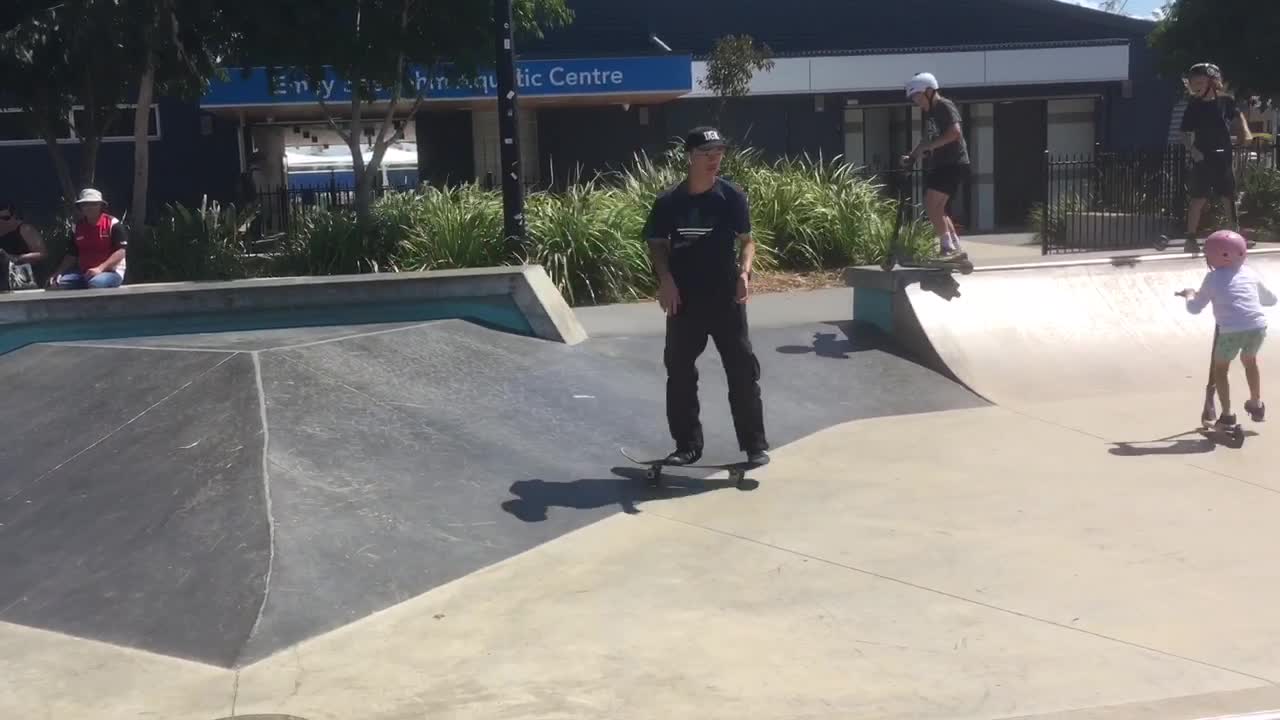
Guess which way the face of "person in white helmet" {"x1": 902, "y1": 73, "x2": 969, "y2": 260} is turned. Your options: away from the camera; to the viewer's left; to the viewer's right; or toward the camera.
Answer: to the viewer's left

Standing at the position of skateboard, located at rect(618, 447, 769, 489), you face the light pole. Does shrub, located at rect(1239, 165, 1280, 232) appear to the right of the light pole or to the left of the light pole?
right

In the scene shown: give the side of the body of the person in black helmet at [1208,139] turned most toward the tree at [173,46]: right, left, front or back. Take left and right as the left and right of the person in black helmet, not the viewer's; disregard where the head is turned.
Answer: right

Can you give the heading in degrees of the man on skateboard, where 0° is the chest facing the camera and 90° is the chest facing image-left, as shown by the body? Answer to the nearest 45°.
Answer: approximately 0°

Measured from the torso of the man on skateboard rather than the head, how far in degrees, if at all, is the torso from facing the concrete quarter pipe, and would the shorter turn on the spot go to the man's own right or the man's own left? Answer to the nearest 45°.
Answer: approximately 135° to the man's own left

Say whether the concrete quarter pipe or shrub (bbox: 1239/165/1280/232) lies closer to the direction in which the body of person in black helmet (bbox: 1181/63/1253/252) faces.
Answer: the concrete quarter pipe

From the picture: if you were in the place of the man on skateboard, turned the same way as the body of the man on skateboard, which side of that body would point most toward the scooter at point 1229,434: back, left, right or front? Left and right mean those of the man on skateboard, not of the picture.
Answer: left

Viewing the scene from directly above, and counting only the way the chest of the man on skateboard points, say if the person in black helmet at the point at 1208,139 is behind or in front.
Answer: behind

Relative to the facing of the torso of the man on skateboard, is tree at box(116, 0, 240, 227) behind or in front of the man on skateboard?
behind

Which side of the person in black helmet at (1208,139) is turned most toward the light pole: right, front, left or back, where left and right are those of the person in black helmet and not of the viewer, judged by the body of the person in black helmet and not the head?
right

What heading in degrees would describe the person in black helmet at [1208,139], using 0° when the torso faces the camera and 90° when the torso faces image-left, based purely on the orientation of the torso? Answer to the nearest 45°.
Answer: approximately 0°

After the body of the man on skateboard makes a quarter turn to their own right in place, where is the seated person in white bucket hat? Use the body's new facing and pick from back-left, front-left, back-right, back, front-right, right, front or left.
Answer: front-right

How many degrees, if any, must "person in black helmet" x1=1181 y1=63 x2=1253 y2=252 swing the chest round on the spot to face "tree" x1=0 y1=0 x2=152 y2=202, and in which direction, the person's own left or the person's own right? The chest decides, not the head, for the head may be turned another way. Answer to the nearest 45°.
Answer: approximately 90° to the person's own right

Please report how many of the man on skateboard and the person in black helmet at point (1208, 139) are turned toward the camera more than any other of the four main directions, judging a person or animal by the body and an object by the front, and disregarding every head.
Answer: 2
